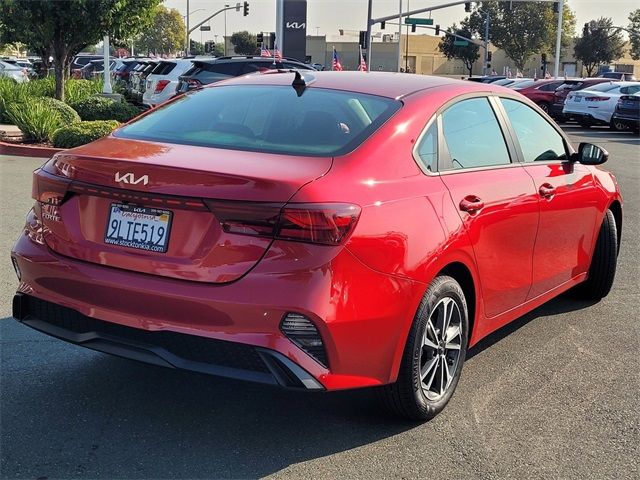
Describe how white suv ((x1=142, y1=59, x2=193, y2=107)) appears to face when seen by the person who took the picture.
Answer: facing away from the viewer and to the right of the viewer

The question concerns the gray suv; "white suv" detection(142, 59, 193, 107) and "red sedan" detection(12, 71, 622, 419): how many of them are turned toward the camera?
0

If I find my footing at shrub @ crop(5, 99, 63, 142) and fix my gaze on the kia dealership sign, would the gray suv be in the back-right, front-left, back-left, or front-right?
front-right

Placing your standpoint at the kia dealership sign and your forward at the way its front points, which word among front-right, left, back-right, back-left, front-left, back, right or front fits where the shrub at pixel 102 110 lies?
front-right

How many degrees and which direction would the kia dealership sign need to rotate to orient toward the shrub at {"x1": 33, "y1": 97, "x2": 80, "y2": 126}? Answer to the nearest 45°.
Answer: approximately 45° to its right

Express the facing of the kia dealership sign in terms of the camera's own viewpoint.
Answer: facing the viewer and to the right of the viewer

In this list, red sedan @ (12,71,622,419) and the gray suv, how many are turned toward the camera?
0

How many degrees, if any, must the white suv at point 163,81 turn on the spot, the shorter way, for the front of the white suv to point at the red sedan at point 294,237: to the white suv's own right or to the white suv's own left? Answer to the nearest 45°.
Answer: approximately 135° to the white suv's own right

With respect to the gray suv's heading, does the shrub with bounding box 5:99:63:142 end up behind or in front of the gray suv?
behind

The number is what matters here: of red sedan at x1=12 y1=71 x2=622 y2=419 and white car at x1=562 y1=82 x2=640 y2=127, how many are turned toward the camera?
0

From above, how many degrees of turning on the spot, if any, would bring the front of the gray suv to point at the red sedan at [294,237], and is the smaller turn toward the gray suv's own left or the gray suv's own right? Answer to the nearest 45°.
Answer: approximately 135° to the gray suv's own right

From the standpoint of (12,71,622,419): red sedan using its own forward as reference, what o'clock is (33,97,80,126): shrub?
The shrub is roughly at 10 o'clock from the red sedan.

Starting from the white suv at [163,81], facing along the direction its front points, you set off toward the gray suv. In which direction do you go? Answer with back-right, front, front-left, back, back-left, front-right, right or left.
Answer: right

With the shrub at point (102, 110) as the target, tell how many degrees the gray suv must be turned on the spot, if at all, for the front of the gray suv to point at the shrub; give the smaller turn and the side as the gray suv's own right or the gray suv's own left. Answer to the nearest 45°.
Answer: approximately 180°
